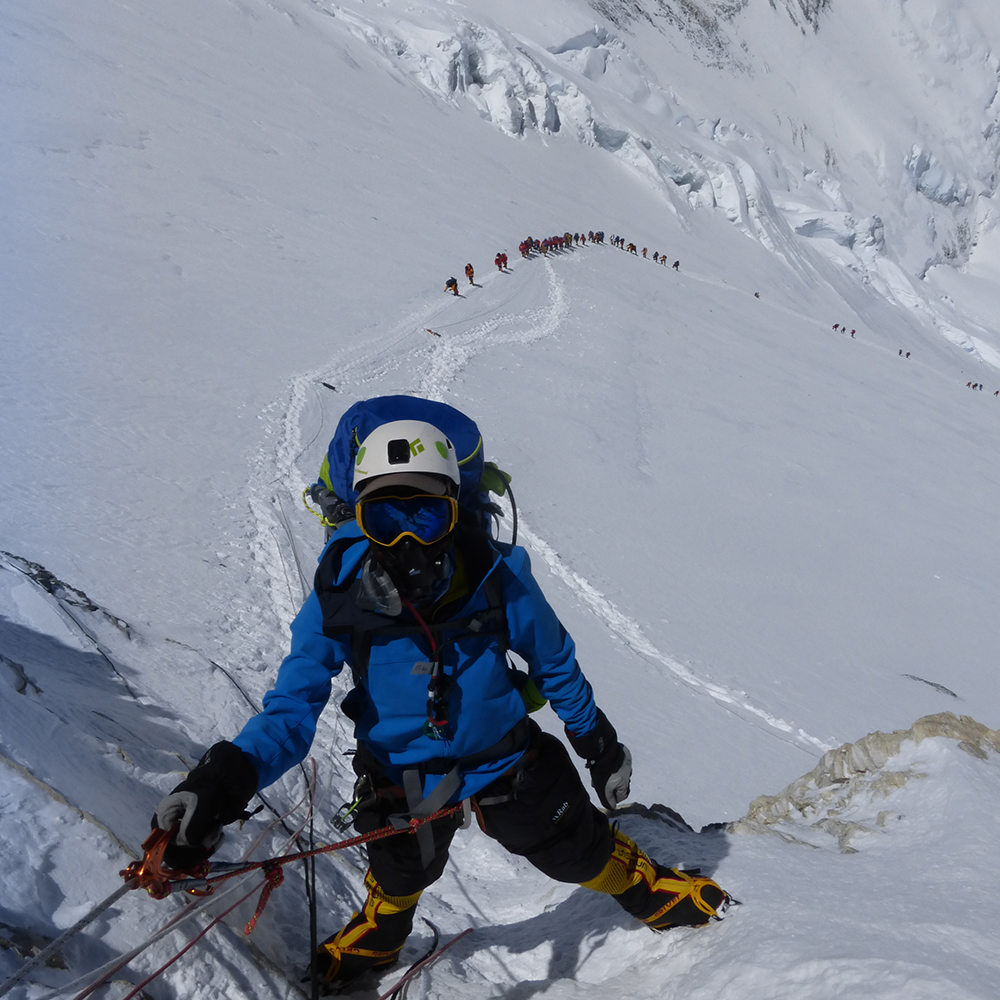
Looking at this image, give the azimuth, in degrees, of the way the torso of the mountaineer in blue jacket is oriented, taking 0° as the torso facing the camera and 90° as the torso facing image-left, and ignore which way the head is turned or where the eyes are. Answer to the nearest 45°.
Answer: approximately 0°
